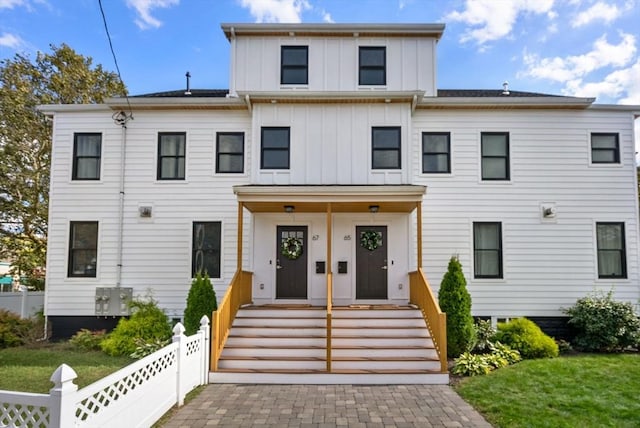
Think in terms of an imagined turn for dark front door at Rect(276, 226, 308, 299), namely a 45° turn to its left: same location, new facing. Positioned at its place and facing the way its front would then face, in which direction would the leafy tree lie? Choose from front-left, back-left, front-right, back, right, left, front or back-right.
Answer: back

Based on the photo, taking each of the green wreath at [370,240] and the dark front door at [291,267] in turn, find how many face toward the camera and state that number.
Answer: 2

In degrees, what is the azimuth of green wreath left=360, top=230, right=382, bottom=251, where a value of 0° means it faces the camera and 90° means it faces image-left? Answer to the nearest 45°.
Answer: approximately 0°

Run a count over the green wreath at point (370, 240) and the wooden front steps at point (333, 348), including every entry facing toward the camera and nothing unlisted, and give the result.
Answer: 2

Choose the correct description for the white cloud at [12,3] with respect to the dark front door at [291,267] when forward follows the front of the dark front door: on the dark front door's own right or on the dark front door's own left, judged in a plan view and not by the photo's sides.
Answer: on the dark front door's own right

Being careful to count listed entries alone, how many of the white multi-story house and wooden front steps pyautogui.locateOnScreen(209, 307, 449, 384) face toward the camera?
2

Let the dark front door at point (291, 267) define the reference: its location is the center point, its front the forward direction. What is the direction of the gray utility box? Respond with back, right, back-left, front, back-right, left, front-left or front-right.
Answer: right

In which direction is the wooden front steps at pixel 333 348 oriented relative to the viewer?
toward the camera

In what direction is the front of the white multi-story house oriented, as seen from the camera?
facing the viewer

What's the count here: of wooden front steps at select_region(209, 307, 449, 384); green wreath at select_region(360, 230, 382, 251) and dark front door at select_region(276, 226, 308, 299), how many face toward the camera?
3
